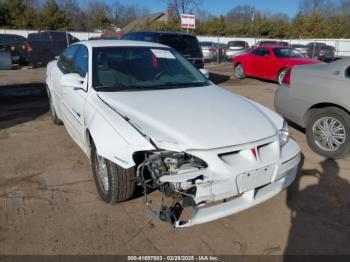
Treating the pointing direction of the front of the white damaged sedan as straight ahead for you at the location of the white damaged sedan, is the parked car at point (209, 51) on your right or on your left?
on your left

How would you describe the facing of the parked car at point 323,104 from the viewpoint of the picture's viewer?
facing to the right of the viewer

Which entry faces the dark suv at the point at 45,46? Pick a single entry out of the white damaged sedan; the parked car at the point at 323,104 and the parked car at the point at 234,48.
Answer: the parked car at the point at 234,48
